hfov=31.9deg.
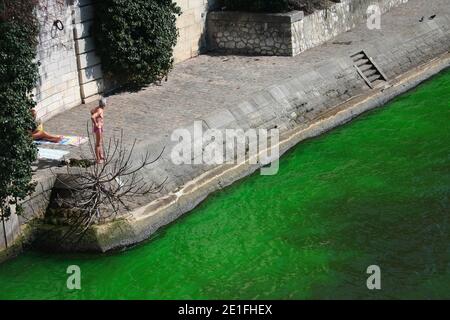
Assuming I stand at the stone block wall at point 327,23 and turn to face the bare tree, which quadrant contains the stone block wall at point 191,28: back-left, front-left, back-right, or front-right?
front-right

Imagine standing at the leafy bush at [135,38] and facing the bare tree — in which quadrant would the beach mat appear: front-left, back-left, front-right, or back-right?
front-right

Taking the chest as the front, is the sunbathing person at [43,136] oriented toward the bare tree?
no

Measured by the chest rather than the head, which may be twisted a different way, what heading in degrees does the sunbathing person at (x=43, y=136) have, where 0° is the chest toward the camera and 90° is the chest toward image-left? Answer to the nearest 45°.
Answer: approximately 270°

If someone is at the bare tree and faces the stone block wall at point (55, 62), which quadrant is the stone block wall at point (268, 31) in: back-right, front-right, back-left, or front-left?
front-right

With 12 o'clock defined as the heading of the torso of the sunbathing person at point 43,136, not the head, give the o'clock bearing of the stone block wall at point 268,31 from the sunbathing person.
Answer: The stone block wall is roughly at 11 o'clock from the sunbathing person.

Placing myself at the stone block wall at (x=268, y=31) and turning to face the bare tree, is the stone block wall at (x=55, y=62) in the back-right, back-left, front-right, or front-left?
front-right
